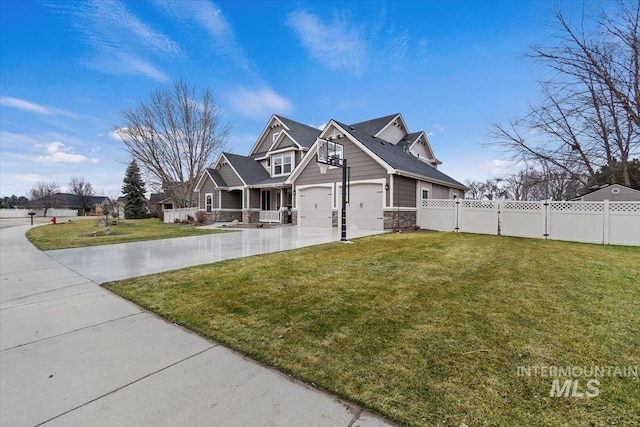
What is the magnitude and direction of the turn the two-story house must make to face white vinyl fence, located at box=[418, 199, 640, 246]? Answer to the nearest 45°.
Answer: approximately 90° to its left

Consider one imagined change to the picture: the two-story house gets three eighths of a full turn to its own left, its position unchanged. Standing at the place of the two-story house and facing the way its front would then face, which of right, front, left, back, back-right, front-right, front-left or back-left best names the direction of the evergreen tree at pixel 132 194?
back-left

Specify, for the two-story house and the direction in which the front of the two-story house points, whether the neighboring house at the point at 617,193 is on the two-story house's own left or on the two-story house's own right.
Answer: on the two-story house's own left

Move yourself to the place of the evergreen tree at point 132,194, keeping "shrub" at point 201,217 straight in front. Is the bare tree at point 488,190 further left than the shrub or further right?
left

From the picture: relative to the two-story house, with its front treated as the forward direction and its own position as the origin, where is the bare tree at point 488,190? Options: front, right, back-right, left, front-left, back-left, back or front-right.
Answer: back

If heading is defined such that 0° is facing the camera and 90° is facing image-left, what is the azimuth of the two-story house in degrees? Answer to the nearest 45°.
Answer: approximately 45°

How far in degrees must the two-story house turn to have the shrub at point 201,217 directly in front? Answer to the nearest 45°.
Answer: approximately 90° to its right

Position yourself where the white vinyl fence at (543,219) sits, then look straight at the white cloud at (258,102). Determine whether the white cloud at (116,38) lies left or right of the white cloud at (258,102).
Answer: left
